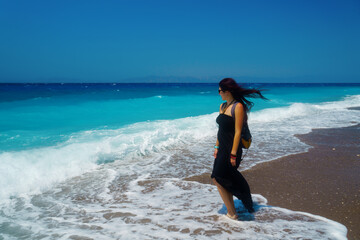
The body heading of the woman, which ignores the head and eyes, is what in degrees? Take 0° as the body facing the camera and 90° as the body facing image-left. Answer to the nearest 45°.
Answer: approximately 45°
